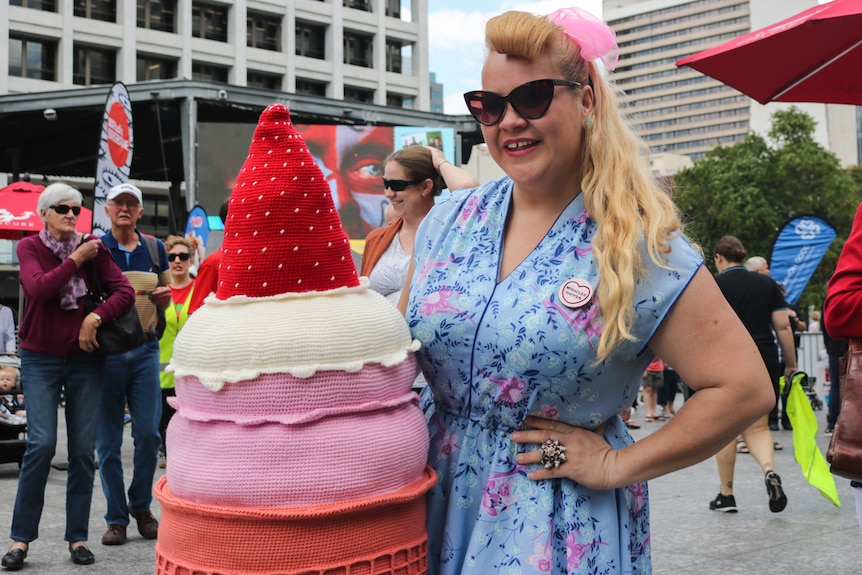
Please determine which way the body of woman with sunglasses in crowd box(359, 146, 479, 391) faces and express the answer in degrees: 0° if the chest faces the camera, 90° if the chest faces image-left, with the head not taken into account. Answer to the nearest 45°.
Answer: approximately 45°

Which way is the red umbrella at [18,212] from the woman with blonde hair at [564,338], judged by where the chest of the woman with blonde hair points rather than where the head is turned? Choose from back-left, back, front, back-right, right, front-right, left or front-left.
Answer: right

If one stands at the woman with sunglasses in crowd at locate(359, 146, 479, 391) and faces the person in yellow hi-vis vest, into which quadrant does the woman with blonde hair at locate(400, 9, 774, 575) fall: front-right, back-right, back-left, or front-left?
back-left

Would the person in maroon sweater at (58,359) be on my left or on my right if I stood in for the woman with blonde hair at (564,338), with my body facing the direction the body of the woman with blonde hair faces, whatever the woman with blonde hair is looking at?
on my right

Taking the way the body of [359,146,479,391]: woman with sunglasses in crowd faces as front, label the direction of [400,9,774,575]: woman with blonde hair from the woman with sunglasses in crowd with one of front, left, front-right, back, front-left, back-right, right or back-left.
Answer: front-left

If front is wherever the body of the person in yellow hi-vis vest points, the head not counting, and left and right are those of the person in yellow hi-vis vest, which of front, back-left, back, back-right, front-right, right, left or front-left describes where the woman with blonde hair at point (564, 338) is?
front

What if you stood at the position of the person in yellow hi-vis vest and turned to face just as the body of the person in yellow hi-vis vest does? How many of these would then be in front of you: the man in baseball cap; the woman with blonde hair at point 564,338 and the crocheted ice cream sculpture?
3

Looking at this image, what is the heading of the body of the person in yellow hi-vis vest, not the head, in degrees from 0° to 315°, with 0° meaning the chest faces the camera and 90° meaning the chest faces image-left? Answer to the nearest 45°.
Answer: approximately 0°

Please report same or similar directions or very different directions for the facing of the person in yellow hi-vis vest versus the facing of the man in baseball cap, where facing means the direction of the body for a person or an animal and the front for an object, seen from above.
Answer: same or similar directions

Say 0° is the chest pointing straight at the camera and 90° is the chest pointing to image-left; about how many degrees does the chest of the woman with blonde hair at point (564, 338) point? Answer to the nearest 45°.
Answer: approximately 45°

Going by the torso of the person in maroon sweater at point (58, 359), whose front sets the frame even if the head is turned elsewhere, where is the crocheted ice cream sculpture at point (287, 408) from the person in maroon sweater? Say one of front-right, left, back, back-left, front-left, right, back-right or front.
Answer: front

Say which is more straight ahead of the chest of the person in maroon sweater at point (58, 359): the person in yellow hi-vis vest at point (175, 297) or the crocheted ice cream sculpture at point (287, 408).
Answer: the crocheted ice cream sculpture

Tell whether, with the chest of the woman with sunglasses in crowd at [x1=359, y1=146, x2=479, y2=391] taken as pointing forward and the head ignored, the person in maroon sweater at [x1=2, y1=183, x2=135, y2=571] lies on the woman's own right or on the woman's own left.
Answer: on the woman's own right

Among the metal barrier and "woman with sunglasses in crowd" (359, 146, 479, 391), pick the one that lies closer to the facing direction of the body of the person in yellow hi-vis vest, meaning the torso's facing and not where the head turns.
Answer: the woman with sunglasses in crowd

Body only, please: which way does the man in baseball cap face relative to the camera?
toward the camera

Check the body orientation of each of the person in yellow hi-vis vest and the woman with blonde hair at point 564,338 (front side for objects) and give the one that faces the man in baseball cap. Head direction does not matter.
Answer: the person in yellow hi-vis vest
